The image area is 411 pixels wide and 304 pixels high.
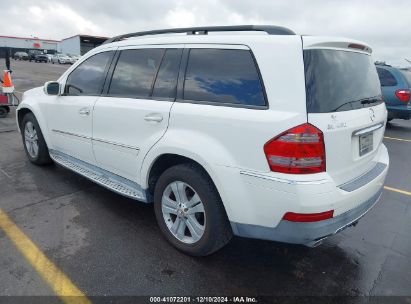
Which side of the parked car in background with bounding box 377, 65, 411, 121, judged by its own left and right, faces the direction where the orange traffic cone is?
left

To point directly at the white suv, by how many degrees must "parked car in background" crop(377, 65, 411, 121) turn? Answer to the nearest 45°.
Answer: approximately 135° to its left

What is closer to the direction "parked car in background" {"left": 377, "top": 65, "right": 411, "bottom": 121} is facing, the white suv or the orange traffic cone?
the orange traffic cone

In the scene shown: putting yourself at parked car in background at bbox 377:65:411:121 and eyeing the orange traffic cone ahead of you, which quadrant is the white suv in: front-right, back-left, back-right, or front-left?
front-left

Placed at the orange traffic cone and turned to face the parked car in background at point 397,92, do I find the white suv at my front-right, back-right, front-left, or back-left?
front-right

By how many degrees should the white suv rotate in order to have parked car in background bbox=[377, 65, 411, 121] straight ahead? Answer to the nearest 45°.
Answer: approximately 90° to its right

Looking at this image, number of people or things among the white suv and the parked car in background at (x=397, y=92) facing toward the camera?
0

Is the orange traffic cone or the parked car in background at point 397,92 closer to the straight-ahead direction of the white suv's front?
the orange traffic cone

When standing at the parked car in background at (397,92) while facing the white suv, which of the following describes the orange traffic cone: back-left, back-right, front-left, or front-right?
front-right

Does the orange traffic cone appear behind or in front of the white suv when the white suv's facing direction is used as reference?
in front

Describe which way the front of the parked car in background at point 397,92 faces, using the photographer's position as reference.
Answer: facing away from the viewer and to the left of the viewer

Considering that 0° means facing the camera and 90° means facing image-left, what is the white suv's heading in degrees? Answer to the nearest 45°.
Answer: approximately 135°

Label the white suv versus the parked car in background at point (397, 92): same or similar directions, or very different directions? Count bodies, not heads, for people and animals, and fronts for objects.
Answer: same or similar directions
